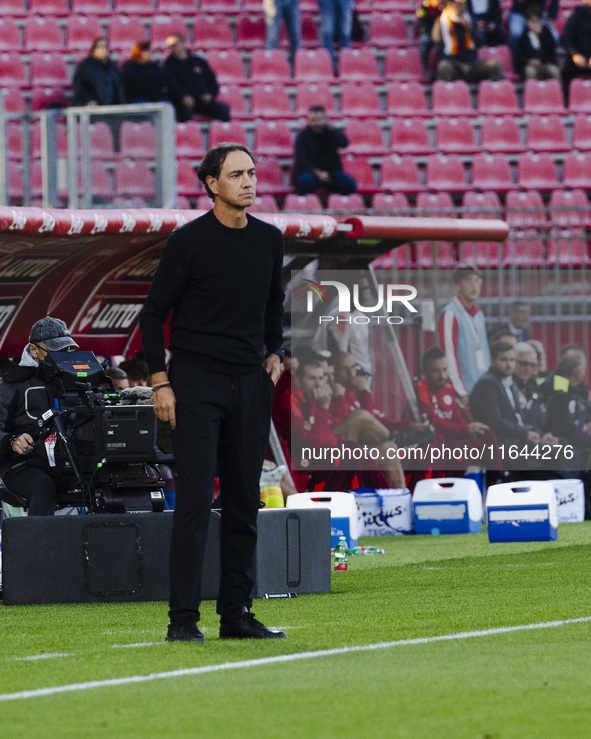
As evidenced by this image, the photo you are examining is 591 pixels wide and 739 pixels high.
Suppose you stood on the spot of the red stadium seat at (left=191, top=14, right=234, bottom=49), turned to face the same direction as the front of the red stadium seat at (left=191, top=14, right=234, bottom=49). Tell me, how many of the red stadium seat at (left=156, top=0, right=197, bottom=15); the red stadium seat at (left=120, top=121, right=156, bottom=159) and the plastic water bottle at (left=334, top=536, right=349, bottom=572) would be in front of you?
2

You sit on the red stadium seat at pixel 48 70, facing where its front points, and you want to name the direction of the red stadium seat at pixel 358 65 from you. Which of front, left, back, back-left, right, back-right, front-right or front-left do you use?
left

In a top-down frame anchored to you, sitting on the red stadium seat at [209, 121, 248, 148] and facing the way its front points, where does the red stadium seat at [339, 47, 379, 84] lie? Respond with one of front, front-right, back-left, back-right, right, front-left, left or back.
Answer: back-left

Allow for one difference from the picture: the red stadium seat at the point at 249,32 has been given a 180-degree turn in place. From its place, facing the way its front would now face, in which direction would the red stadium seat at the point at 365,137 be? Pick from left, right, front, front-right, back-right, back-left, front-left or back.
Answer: back-right

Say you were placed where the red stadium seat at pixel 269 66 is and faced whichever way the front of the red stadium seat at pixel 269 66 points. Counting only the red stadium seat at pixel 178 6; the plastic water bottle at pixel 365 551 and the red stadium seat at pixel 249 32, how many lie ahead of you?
1

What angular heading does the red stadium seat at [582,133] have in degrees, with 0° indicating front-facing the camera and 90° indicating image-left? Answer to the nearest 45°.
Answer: approximately 0°

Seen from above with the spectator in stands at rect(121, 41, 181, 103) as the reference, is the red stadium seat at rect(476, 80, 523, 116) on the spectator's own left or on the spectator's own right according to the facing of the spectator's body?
on the spectator's own left

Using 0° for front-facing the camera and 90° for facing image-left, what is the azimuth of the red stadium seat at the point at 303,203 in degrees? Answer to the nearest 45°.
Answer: approximately 0°

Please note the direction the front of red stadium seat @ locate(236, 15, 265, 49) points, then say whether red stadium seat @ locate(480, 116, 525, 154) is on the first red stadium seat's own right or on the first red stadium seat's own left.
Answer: on the first red stadium seat's own left

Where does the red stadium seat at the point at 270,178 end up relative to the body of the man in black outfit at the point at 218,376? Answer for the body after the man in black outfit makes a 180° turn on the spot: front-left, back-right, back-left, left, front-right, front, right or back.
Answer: front-right

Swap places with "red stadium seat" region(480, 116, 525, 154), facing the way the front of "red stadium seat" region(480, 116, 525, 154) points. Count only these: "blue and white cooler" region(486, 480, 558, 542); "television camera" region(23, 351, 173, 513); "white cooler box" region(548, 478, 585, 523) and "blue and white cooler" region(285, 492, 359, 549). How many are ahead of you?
4

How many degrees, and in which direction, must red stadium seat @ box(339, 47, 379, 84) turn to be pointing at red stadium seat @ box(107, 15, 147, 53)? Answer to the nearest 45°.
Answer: approximately 135° to its right

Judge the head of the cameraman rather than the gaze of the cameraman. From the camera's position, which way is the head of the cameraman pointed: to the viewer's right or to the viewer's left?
to the viewer's right

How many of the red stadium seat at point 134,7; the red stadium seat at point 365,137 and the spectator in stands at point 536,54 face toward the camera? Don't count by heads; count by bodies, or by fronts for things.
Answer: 3

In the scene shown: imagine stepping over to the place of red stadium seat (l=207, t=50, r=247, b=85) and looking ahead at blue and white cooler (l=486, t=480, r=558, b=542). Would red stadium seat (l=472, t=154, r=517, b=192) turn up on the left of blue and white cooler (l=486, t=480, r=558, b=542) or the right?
left

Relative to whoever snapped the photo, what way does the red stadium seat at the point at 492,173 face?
facing the viewer and to the right of the viewer
